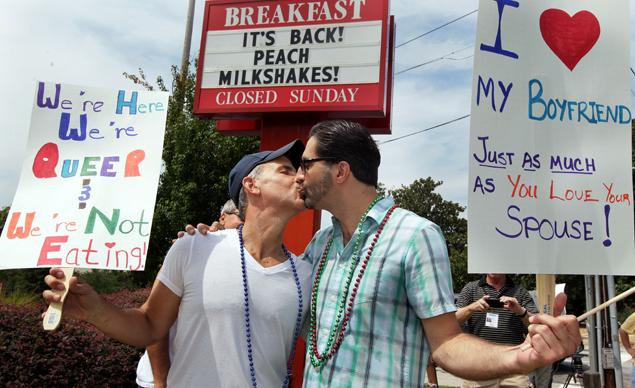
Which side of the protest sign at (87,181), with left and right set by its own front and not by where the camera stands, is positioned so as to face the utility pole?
back

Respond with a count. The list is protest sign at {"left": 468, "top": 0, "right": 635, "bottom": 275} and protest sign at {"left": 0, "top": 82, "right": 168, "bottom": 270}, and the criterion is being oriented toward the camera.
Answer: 2

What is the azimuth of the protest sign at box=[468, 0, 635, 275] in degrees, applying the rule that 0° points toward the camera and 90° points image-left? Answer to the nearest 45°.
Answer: approximately 0°

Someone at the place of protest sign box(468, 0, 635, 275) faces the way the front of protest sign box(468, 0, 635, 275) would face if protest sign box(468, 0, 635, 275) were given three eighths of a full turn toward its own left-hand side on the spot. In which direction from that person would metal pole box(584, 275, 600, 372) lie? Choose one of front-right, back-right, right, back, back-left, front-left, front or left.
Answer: front-left

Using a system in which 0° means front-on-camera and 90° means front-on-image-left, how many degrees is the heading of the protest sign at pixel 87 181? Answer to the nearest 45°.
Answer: approximately 0°

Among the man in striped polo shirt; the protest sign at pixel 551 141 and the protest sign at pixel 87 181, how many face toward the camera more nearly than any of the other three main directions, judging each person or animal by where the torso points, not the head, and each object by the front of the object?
3

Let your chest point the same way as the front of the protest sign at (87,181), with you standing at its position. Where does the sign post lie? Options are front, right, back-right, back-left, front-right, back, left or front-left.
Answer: back-left

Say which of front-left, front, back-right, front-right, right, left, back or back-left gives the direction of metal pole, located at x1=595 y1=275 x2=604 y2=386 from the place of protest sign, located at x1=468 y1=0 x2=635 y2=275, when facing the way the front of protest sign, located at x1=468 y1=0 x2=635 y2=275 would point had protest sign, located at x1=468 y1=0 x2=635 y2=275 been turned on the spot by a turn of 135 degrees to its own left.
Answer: front-left

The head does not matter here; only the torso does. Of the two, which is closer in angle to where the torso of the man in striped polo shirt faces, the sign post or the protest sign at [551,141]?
the protest sign

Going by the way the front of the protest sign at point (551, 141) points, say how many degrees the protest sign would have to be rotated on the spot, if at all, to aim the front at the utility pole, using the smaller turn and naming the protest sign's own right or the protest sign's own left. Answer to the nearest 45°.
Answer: approximately 135° to the protest sign's own right

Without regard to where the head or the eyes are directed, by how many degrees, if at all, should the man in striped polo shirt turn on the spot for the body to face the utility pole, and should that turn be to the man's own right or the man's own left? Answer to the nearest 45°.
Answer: approximately 135° to the man's own right
